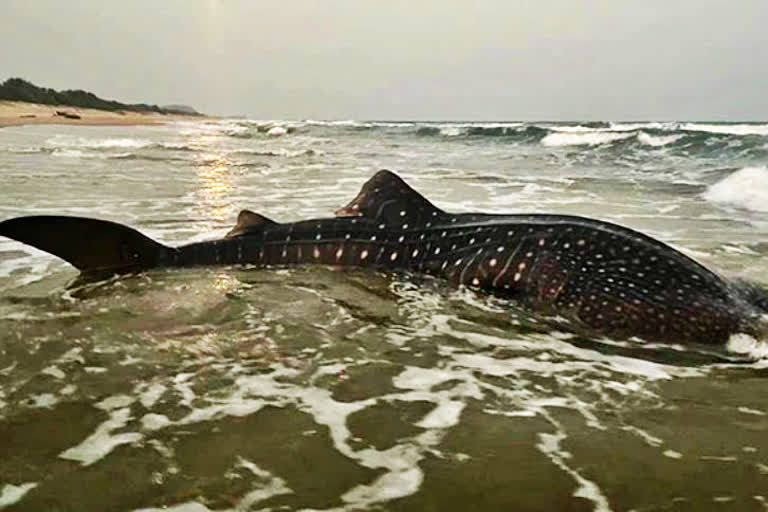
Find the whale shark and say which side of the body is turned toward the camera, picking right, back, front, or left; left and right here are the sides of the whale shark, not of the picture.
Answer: right
